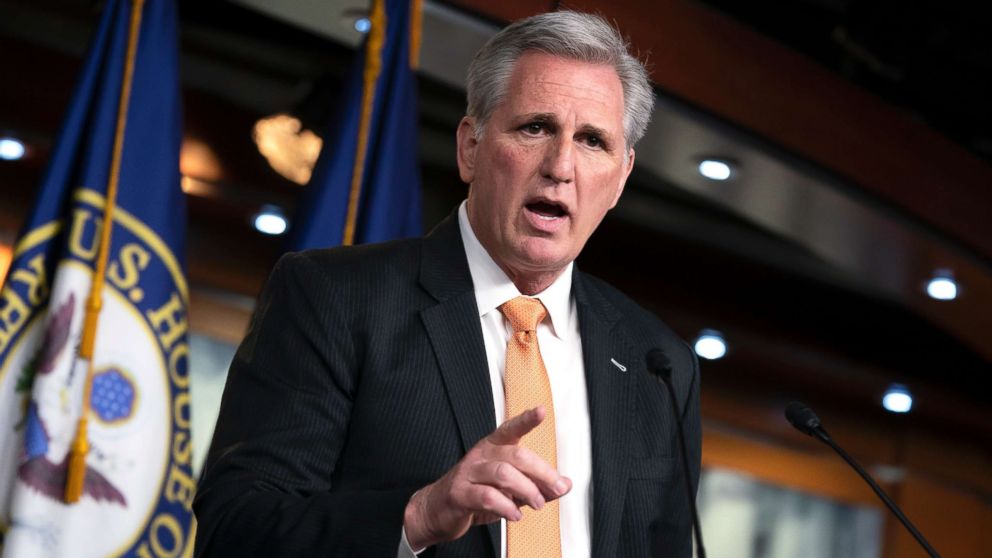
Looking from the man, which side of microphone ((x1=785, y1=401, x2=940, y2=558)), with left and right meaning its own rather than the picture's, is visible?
front

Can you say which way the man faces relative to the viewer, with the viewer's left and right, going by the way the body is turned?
facing the viewer and to the right of the viewer

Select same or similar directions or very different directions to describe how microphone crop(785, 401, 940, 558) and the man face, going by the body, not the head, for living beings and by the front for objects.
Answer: very different directions

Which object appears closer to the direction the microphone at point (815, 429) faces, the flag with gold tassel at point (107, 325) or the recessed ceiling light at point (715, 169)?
the flag with gold tassel

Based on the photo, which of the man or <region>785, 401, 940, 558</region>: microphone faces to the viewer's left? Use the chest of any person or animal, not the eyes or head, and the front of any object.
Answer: the microphone

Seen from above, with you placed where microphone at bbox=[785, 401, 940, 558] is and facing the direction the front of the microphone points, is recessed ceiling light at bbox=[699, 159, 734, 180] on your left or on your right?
on your right

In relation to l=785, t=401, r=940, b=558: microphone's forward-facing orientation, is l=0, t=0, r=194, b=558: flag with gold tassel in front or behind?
in front

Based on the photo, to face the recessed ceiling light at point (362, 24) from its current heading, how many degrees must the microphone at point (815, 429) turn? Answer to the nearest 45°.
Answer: approximately 45° to its right

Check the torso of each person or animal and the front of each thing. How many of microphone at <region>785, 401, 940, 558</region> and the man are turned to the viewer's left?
1

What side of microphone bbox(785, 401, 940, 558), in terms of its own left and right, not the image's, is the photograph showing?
left

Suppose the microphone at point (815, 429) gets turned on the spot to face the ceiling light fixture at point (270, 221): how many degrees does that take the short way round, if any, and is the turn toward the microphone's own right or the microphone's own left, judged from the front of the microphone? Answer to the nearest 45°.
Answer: approximately 45° to the microphone's own right

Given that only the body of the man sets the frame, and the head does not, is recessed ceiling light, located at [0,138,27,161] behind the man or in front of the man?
behind
